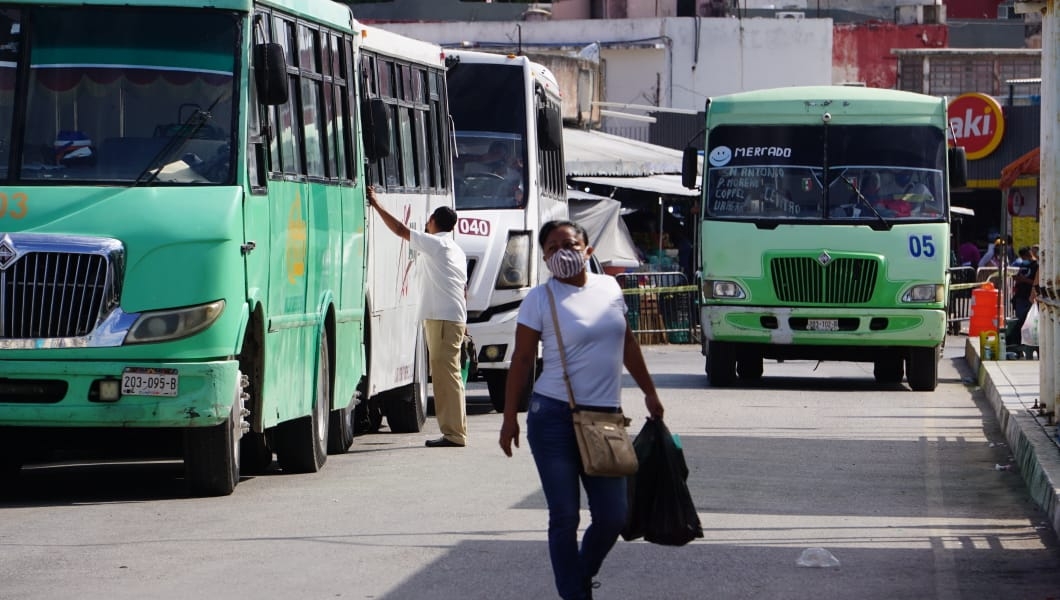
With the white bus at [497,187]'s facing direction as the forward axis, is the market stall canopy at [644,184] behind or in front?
behind

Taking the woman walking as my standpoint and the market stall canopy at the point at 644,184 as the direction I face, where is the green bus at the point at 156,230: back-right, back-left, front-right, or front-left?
front-left

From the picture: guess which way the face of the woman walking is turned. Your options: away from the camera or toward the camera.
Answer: toward the camera

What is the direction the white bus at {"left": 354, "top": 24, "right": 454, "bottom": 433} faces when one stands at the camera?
facing the viewer and to the left of the viewer

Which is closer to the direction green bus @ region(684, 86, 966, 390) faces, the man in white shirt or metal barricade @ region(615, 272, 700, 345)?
the man in white shirt

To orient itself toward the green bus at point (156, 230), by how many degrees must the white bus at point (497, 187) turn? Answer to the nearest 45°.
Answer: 0° — it already faces it

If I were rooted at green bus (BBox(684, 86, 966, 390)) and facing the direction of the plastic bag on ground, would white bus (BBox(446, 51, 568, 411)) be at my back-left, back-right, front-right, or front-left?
front-right

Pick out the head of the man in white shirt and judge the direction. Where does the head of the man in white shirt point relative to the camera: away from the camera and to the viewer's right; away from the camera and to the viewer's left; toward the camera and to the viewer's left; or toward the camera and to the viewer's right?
away from the camera and to the viewer's left

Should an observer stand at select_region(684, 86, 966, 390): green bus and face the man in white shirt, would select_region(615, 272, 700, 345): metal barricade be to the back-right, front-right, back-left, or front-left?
back-right

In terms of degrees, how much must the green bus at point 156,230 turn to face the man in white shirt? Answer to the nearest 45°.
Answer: approximately 135° to its left

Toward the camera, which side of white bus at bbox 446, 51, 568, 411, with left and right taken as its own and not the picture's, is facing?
front

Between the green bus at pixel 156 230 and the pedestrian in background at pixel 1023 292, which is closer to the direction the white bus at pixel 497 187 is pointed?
the green bus

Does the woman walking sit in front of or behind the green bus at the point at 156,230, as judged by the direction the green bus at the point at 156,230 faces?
in front

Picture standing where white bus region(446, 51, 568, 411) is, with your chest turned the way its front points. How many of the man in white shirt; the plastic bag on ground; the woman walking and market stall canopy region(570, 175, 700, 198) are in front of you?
3

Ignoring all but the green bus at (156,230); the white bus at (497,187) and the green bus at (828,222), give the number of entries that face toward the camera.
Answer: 3

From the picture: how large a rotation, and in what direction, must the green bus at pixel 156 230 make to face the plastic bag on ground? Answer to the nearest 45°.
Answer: approximately 45° to its left

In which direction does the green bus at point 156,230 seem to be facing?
toward the camera

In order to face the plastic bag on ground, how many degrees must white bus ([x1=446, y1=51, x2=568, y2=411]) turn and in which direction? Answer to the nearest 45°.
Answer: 0° — it already faces it
